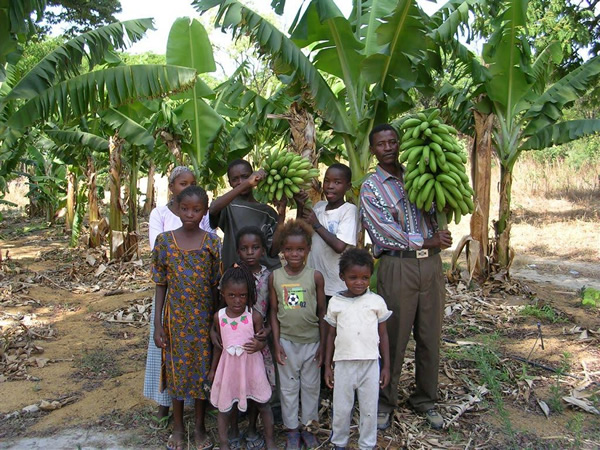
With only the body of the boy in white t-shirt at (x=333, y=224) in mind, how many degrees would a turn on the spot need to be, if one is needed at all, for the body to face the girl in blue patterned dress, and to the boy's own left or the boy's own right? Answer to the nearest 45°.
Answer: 0° — they already face them

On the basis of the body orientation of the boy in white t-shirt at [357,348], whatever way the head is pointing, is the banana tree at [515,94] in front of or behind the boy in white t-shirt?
behind

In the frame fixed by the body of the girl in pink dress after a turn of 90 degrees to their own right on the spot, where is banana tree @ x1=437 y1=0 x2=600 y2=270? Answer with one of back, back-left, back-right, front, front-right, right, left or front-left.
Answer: back-right

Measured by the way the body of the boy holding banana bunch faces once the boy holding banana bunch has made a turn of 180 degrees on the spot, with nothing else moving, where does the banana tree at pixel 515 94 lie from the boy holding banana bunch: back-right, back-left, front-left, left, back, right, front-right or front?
front-right

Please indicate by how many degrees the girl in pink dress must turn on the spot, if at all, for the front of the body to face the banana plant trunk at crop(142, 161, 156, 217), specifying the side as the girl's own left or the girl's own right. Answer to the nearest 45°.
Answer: approximately 180°

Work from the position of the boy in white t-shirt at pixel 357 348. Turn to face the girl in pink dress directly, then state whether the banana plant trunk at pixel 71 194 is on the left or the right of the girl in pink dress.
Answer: right

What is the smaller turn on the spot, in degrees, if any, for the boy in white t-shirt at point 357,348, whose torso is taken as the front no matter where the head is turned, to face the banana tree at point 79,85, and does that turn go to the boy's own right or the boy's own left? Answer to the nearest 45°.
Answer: approximately 135° to the boy's own right

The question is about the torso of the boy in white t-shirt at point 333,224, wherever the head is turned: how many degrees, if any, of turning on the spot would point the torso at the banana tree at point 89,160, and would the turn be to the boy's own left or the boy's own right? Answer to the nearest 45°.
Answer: approximately 90° to the boy's own right

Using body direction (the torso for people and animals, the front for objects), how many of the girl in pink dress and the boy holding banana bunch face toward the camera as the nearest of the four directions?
2
